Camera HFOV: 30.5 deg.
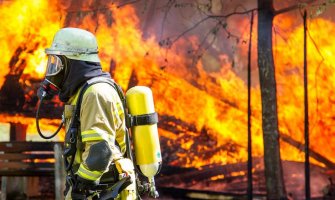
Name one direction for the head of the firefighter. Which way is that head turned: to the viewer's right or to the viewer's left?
to the viewer's left

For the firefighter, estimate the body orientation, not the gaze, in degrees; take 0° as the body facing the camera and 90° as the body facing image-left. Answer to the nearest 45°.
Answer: approximately 90°

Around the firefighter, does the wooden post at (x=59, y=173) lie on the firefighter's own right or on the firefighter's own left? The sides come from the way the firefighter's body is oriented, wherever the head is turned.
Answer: on the firefighter's own right
